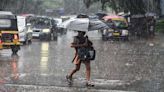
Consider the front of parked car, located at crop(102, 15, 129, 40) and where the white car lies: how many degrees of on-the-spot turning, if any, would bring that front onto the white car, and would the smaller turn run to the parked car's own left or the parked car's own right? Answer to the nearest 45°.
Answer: approximately 45° to the parked car's own right

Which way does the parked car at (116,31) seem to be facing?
toward the camera
